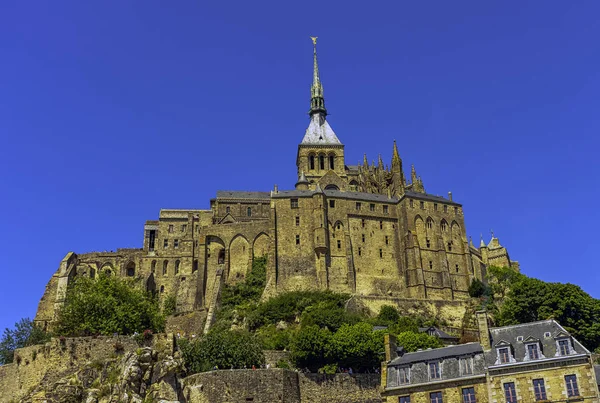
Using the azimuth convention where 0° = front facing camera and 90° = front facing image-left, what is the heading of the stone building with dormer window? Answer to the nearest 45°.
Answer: approximately 0°
